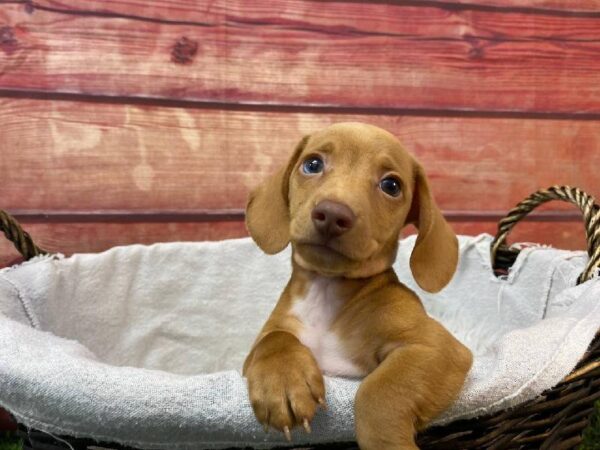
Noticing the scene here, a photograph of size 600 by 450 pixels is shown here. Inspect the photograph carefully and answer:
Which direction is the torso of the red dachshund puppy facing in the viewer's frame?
toward the camera
